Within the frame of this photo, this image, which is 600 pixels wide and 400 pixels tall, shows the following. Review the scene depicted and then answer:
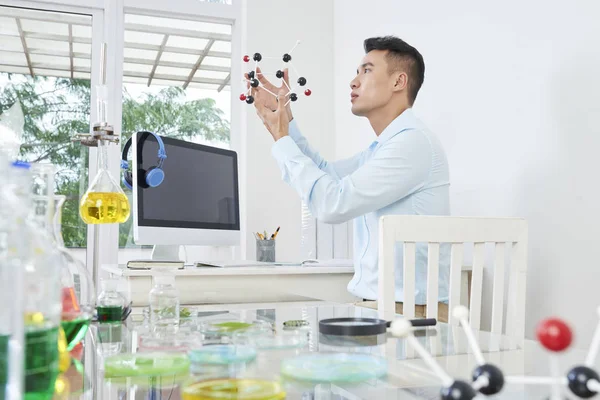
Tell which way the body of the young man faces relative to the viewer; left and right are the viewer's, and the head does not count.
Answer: facing to the left of the viewer

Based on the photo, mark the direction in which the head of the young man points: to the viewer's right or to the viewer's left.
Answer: to the viewer's left

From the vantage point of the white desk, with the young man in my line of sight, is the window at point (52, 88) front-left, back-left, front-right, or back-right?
back-left

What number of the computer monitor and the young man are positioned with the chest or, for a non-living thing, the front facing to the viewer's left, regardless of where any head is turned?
1

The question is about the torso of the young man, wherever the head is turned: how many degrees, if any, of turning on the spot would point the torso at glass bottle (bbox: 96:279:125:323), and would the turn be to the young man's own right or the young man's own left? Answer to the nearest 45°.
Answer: approximately 45° to the young man's own left

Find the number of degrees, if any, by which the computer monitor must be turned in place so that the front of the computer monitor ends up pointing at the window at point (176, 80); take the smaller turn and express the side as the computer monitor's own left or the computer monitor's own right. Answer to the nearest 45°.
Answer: approximately 135° to the computer monitor's own left

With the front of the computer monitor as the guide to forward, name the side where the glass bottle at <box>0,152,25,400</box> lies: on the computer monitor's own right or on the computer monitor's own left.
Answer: on the computer monitor's own right

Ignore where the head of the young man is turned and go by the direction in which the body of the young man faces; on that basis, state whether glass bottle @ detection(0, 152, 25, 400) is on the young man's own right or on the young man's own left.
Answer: on the young man's own left
